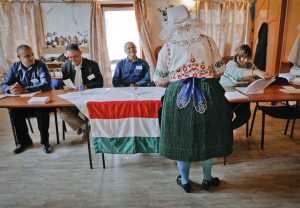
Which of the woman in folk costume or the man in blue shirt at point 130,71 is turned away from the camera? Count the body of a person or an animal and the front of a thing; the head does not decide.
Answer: the woman in folk costume

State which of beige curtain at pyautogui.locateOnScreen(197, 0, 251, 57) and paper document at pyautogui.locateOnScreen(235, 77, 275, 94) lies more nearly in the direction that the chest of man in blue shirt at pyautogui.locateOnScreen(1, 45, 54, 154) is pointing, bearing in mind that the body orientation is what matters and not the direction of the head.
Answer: the paper document

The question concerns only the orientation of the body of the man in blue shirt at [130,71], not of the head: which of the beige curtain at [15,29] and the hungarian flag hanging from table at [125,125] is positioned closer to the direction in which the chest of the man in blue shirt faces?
the hungarian flag hanging from table

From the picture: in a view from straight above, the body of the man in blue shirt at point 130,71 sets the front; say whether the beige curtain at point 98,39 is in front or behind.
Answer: behind

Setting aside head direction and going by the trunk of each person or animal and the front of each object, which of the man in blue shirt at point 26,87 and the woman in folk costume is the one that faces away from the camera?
the woman in folk costume

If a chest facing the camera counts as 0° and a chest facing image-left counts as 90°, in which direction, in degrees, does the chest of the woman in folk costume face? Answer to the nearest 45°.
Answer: approximately 180°

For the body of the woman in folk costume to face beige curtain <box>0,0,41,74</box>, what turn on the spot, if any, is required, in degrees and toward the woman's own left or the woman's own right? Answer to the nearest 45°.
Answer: approximately 45° to the woman's own left

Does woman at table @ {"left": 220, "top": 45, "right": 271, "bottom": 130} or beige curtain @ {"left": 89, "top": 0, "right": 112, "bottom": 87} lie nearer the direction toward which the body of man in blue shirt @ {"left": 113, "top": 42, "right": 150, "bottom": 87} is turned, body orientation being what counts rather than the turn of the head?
the woman at table

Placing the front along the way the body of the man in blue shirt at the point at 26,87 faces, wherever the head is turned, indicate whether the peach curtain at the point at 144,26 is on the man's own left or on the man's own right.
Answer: on the man's own left

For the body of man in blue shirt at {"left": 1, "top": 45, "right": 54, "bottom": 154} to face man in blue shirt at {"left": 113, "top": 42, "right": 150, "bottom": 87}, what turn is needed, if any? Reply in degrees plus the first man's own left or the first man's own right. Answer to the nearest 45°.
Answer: approximately 90° to the first man's own left

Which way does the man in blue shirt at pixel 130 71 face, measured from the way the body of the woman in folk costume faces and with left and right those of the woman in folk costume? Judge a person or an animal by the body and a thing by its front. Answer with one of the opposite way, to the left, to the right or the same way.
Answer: the opposite way
